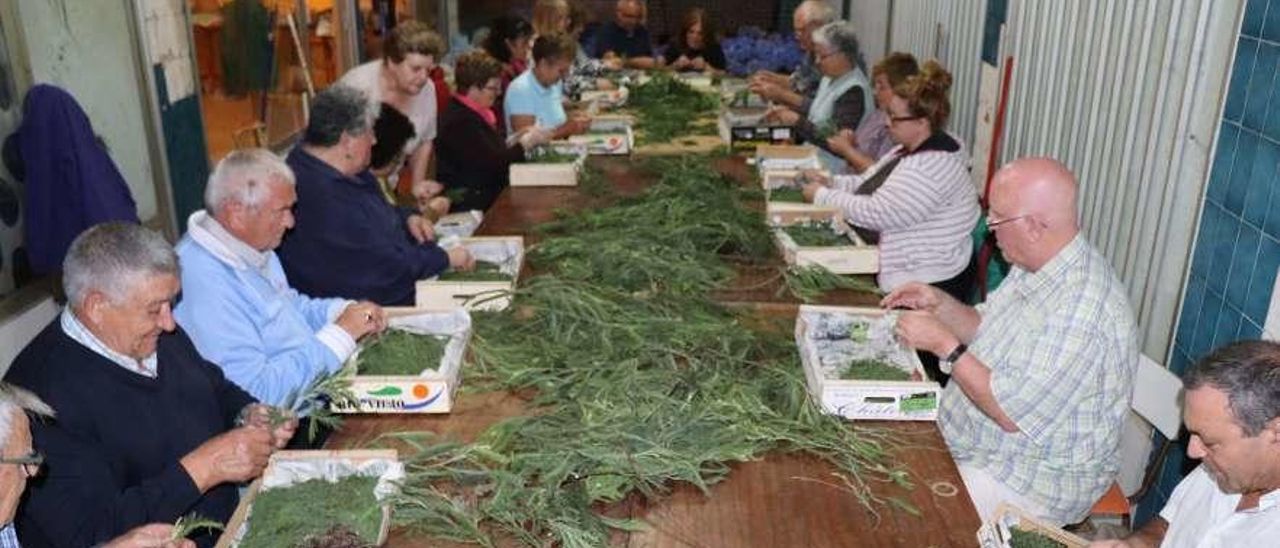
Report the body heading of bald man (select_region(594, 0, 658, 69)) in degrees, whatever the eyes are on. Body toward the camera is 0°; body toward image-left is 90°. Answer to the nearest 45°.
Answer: approximately 0°

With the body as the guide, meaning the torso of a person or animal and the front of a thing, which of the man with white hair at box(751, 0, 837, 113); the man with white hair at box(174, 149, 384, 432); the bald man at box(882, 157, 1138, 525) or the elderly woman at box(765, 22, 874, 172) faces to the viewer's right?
the man with white hair at box(174, 149, 384, 432)

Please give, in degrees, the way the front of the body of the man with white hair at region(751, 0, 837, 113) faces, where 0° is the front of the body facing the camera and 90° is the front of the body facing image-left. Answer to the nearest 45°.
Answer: approximately 90°

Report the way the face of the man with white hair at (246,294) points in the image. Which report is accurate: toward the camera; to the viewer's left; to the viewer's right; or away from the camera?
to the viewer's right

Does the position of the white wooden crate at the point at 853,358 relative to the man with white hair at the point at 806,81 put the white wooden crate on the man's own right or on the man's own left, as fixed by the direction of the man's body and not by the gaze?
on the man's own left

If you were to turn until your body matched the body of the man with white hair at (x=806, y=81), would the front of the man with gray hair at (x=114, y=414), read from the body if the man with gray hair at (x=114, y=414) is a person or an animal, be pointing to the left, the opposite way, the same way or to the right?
the opposite way

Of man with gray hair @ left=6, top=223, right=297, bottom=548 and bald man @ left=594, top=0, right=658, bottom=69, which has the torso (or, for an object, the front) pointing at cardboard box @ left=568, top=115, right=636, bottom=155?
the bald man

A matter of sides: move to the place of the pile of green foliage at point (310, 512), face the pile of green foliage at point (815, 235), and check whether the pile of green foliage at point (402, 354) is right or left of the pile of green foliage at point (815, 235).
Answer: left

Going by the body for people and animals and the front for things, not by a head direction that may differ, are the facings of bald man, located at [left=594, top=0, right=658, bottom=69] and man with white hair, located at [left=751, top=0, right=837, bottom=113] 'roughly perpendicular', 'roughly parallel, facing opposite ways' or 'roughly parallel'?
roughly perpendicular

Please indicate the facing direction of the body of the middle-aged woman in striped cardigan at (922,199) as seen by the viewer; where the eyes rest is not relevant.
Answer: to the viewer's left
